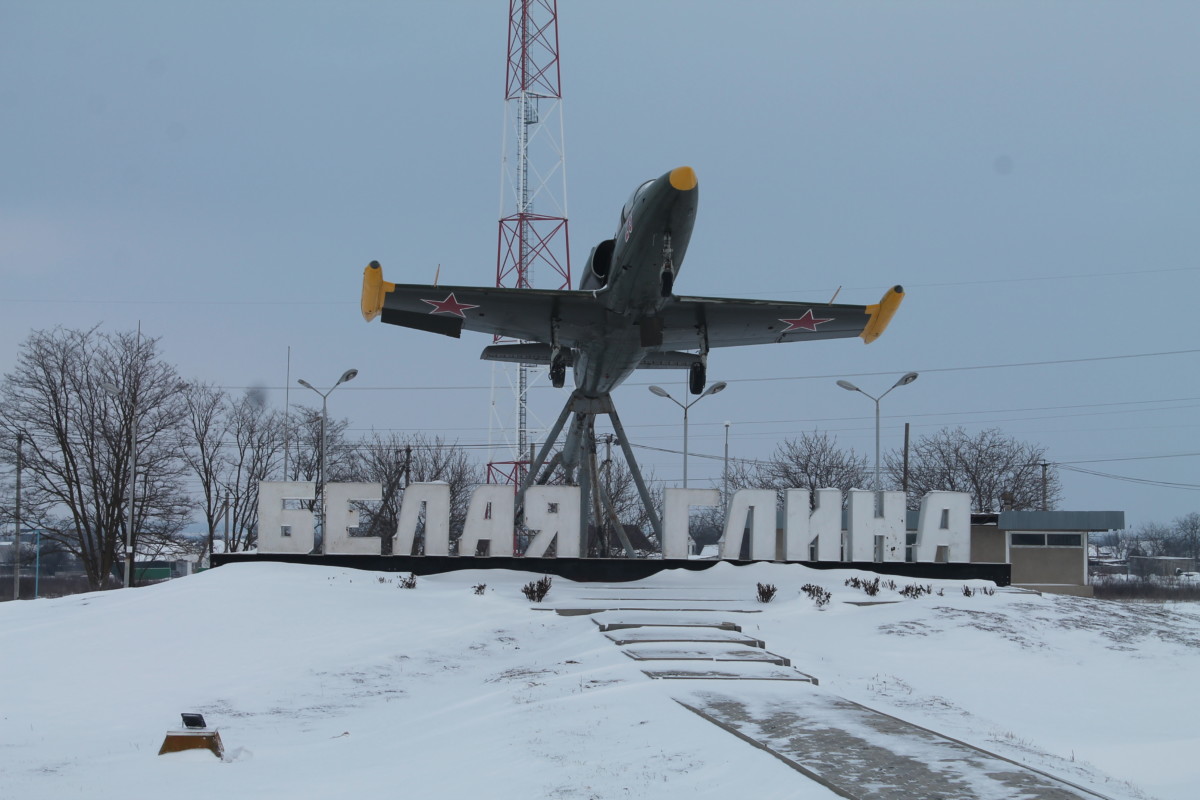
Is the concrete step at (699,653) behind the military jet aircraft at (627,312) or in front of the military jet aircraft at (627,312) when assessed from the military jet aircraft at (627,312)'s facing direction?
in front

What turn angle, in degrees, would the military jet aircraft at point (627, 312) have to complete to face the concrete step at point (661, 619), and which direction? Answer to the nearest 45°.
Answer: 0° — it already faces it

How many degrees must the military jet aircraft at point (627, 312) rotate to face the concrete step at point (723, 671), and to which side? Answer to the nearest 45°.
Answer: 0° — it already faces it

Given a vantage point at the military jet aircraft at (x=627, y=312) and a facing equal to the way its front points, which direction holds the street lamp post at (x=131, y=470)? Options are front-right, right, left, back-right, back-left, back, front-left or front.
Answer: back-right

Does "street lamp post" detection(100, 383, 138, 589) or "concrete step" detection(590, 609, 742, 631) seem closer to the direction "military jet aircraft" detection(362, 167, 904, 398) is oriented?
the concrete step

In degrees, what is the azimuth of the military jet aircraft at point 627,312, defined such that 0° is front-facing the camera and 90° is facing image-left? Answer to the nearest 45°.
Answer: approximately 0°

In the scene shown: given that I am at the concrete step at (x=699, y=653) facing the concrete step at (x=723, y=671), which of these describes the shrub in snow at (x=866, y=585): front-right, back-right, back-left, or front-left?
back-left

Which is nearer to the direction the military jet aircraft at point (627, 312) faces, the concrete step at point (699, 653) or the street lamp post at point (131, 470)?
the concrete step
